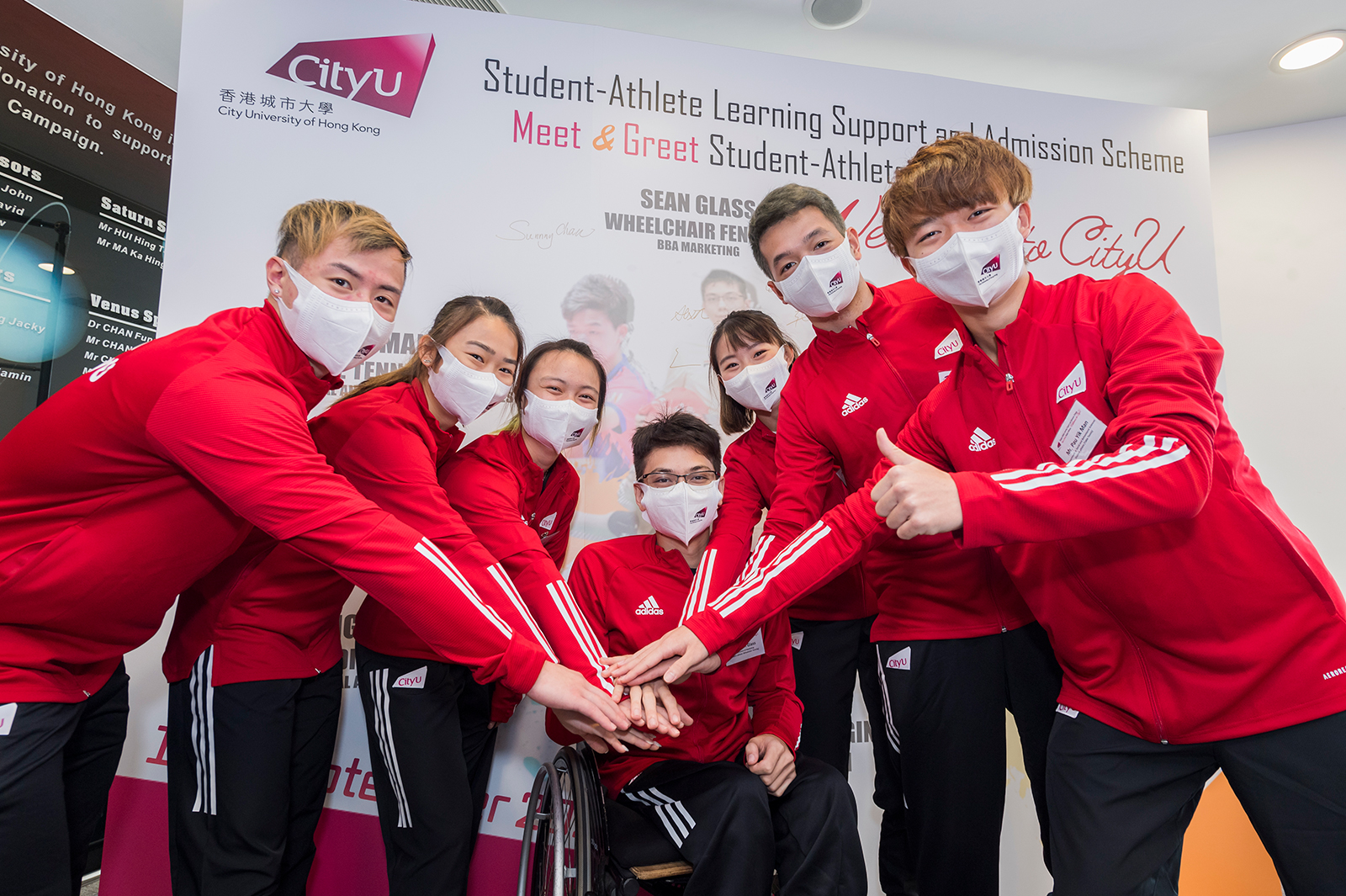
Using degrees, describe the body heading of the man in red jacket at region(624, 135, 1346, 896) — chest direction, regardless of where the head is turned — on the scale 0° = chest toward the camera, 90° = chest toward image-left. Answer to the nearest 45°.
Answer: approximately 45°

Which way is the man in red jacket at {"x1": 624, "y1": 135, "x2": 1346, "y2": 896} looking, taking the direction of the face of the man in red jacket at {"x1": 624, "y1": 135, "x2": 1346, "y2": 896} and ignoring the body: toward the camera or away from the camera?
toward the camera

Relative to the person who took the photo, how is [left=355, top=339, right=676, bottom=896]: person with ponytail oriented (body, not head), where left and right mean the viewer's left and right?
facing the viewer and to the right of the viewer

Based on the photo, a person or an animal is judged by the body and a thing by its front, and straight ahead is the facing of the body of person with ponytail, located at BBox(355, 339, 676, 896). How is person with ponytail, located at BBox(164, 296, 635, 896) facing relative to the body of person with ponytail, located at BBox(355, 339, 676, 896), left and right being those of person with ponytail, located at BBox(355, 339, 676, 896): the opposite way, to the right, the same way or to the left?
the same way

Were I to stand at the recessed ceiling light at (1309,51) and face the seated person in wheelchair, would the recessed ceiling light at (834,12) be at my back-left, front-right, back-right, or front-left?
front-right

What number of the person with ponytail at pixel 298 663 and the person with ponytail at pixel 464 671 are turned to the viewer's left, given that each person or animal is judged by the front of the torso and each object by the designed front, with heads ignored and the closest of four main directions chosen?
0

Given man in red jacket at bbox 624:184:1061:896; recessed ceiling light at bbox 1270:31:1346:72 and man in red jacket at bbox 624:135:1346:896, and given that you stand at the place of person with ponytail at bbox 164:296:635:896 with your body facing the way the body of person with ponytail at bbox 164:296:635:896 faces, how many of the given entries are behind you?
0

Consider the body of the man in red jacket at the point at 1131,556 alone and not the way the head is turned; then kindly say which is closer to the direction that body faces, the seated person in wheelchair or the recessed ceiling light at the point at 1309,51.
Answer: the seated person in wheelchair

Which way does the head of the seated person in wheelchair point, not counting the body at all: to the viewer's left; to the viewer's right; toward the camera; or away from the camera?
toward the camera

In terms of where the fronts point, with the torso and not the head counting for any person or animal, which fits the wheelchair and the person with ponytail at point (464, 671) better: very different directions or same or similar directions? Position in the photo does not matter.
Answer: same or similar directions

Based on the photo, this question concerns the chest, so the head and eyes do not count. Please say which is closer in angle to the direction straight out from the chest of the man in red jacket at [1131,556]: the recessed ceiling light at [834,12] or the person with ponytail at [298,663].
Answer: the person with ponytail

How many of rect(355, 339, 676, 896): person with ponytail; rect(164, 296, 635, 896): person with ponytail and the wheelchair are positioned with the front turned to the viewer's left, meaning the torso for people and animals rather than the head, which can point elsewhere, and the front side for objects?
0

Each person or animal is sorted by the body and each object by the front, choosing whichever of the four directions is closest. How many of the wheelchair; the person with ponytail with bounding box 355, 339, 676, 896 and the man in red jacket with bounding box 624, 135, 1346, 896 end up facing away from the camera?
0
